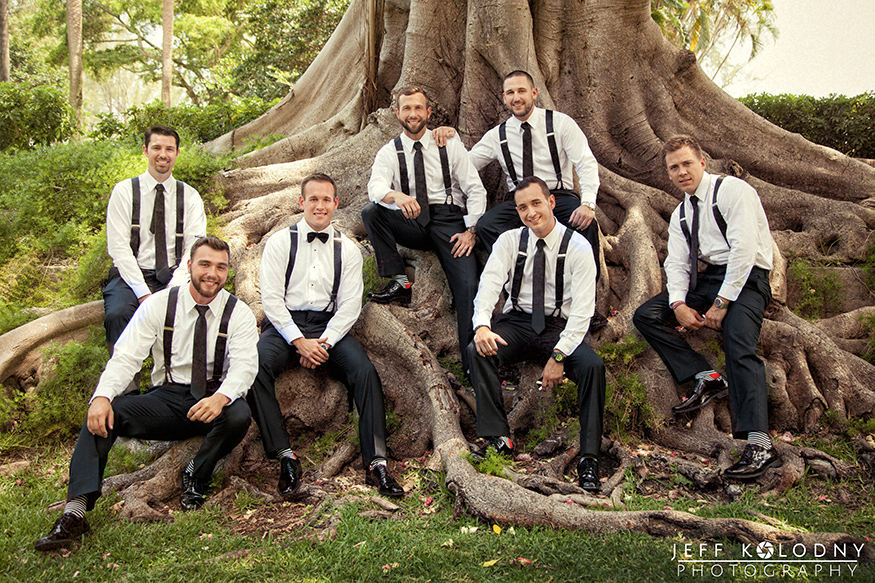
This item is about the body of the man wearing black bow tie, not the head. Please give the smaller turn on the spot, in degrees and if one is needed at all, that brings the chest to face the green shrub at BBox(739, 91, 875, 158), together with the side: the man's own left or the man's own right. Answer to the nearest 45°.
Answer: approximately 135° to the man's own left

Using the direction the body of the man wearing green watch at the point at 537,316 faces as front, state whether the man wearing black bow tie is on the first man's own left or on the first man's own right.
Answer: on the first man's own right

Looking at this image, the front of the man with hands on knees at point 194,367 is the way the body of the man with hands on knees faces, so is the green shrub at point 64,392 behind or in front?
behind

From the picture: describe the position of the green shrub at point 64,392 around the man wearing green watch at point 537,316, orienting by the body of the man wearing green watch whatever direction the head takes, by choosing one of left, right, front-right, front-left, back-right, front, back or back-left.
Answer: right

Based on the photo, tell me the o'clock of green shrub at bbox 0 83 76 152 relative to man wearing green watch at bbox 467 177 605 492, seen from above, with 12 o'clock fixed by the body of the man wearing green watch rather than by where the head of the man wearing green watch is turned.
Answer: The green shrub is roughly at 4 o'clock from the man wearing green watch.

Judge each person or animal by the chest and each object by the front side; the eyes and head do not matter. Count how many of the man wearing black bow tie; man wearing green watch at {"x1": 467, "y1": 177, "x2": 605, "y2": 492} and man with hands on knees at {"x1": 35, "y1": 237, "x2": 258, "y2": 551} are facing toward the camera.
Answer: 3

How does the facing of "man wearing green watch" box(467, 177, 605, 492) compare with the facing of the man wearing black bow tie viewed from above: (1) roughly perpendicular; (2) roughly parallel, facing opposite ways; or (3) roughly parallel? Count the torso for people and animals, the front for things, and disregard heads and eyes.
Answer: roughly parallel

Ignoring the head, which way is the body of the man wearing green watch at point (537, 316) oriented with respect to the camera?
toward the camera

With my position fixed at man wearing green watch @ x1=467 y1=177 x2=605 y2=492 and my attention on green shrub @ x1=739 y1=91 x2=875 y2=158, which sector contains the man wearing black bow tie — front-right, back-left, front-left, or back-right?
back-left

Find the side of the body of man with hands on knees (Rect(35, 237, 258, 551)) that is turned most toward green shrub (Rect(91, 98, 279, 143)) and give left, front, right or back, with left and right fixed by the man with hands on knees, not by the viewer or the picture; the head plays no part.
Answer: back

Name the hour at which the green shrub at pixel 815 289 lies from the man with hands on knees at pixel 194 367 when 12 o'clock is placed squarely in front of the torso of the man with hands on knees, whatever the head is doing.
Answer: The green shrub is roughly at 9 o'clock from the man with hands on knees.

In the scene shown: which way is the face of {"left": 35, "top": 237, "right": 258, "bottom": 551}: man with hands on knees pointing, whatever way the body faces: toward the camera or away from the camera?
toward the camera

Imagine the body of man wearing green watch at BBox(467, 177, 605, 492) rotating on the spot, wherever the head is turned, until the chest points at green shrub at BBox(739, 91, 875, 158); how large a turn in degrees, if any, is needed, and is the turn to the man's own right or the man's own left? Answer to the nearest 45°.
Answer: approximately 135° to the man's own left

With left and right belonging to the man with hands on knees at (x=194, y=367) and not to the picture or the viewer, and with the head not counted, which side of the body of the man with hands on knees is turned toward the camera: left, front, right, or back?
front

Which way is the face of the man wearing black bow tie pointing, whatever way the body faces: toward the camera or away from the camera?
toward the camera

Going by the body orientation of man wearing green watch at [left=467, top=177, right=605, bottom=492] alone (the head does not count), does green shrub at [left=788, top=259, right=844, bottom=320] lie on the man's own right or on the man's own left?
on the man's own left
